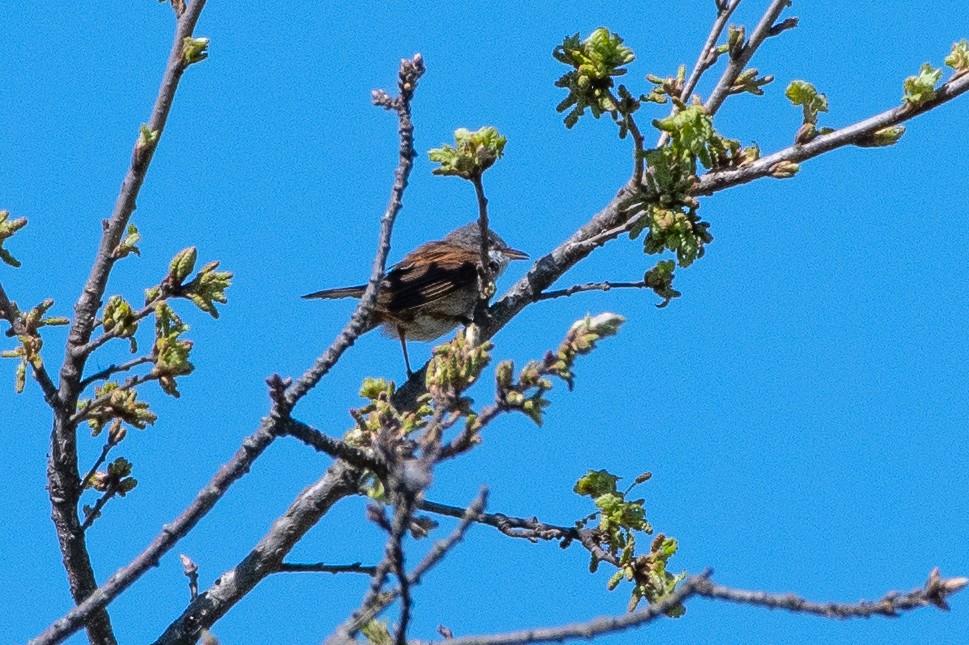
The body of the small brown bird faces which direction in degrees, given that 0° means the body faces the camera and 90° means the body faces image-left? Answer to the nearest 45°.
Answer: approximately 270°

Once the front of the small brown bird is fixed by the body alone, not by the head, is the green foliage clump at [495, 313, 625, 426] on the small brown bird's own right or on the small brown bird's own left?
on the small brown bird's own right

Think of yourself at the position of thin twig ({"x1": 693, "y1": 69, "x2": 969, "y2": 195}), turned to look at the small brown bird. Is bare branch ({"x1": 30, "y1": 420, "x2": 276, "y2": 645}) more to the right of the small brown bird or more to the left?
left

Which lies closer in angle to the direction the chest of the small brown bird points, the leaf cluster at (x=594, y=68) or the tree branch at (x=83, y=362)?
the leaf cluster
